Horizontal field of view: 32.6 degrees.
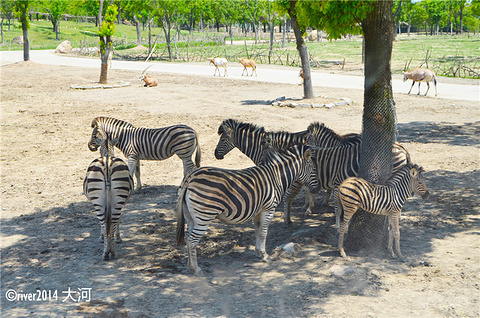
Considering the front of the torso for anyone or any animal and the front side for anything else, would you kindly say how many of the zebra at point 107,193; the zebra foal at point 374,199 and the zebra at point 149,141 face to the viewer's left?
1

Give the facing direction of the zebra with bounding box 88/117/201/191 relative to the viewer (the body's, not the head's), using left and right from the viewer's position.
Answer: facing to the left of the viewer

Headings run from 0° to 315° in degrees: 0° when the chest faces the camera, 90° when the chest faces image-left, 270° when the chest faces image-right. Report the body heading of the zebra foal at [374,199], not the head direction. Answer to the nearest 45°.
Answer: approximately 270°

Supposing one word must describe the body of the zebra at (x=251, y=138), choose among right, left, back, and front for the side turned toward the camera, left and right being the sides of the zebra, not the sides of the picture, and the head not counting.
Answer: left

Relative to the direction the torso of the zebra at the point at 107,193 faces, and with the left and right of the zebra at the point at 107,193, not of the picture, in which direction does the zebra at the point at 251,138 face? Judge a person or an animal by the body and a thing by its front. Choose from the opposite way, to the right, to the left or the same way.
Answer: to the left

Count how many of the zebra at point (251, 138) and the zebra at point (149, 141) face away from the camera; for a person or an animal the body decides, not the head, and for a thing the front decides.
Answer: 0

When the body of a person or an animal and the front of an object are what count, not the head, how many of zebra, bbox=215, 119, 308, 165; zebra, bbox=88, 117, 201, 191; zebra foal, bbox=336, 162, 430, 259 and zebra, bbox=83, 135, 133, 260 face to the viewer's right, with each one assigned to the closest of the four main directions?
1

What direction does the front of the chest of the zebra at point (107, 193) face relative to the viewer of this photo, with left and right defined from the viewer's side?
facing away from the viewer

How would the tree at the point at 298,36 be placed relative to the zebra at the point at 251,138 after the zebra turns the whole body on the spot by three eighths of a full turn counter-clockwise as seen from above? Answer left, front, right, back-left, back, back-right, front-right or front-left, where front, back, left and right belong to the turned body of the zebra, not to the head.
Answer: back-left

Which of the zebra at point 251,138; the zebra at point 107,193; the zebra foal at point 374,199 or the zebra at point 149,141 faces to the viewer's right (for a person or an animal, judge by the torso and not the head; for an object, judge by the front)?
the zebra foal
